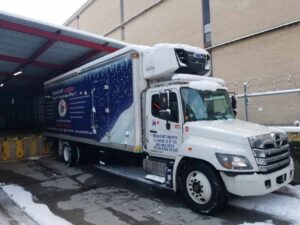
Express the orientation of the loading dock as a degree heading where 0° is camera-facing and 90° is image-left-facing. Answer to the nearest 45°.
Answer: approximately 315°

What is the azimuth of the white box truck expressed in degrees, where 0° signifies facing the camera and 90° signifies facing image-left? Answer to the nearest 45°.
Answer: approximately 315°

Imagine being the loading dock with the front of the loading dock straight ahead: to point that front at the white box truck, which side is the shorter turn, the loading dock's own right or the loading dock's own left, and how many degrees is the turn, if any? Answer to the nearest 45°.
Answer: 0° — it already faces it

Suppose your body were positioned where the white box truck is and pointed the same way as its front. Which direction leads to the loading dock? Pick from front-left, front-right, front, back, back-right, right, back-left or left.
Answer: back
